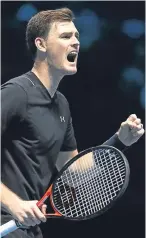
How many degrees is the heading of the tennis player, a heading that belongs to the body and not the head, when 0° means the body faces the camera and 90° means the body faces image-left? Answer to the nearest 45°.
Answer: approximately 315°
